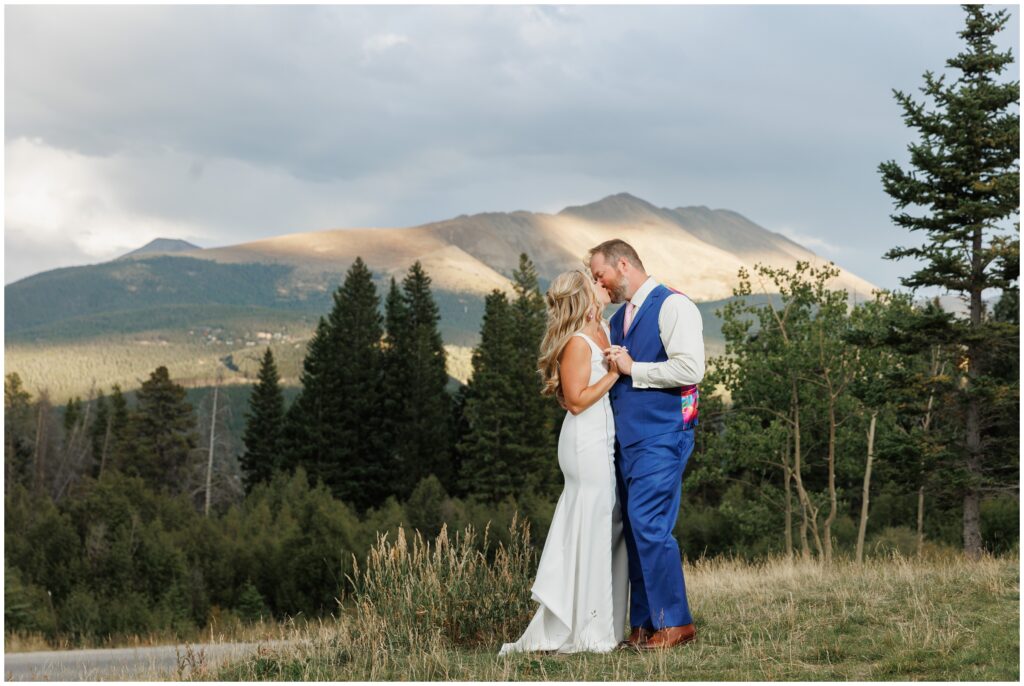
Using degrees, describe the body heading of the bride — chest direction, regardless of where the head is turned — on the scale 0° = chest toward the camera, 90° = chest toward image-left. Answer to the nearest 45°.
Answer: approximately 270°

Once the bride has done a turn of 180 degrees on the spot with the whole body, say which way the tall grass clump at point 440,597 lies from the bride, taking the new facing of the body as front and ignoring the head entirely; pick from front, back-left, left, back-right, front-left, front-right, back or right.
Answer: front-right

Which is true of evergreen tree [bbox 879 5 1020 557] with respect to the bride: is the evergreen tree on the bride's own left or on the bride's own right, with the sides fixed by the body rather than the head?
on the bride's own left
